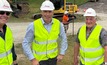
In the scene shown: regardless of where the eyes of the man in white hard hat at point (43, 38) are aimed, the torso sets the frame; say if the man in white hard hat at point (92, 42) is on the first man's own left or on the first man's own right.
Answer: on the first man's own left

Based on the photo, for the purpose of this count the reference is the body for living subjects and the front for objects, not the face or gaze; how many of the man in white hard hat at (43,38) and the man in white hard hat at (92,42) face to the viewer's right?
0

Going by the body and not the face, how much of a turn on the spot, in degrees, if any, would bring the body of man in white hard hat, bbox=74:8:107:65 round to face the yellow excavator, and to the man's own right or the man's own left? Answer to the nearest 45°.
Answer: approximately 135° to the man's own right

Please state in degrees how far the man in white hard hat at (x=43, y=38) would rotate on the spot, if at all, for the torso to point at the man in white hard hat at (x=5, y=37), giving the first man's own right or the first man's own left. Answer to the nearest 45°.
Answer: approximately 45° to the first man's own right

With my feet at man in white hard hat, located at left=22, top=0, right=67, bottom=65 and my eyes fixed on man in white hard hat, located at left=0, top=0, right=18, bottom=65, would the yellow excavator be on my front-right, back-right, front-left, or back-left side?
back-right

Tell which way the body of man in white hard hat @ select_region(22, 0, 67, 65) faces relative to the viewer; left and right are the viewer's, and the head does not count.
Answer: facing the viewer

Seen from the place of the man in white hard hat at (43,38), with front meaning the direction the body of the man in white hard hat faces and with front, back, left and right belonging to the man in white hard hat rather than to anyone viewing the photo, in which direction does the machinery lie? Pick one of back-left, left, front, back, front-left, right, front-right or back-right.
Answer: back

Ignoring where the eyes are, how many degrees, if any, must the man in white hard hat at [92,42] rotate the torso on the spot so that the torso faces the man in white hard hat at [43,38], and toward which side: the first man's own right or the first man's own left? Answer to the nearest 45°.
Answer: approximately 45° to the first man's own right

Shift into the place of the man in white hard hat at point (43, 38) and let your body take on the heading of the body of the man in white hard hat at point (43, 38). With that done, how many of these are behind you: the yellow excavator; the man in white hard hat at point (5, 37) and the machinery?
2

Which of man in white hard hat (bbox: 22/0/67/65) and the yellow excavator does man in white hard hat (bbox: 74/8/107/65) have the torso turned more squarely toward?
the man in white hard hat

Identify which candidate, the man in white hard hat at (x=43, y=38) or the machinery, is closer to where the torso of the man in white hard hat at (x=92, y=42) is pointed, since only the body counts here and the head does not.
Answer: the man in white hard hat

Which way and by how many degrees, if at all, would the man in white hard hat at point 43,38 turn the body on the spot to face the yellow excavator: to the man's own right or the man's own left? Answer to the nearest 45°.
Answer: approximately 180°
